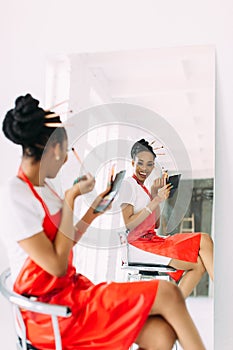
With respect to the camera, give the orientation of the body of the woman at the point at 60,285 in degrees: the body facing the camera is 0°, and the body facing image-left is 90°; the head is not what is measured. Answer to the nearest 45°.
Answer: approximately 270°

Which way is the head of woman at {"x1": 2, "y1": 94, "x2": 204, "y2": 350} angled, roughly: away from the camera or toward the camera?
away from the camera
